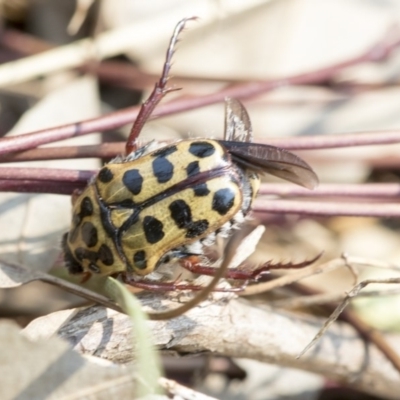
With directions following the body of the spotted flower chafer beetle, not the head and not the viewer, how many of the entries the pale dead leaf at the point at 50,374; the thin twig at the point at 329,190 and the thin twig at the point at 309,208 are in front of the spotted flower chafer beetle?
1

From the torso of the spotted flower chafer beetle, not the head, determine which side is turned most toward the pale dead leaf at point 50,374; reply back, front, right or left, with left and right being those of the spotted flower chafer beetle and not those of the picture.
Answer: front

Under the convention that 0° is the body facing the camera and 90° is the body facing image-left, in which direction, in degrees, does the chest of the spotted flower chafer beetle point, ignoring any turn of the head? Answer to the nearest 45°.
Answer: approximately 45°

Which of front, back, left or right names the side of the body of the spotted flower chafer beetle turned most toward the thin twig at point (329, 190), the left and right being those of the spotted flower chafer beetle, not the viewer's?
back

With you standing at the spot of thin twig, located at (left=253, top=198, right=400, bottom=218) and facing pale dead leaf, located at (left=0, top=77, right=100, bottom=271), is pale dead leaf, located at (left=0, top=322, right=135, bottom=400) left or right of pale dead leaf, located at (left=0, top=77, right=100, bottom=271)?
left

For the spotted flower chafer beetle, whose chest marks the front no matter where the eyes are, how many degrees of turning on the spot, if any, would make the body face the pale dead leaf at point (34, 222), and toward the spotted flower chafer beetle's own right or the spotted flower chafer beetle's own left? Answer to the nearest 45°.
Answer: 0° — it already faces it

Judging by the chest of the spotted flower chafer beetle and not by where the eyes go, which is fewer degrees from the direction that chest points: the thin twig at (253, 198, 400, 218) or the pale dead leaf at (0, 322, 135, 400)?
the pale dead leaf

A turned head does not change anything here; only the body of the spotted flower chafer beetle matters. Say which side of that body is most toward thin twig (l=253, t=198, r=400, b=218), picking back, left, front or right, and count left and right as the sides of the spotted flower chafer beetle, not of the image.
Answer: back
